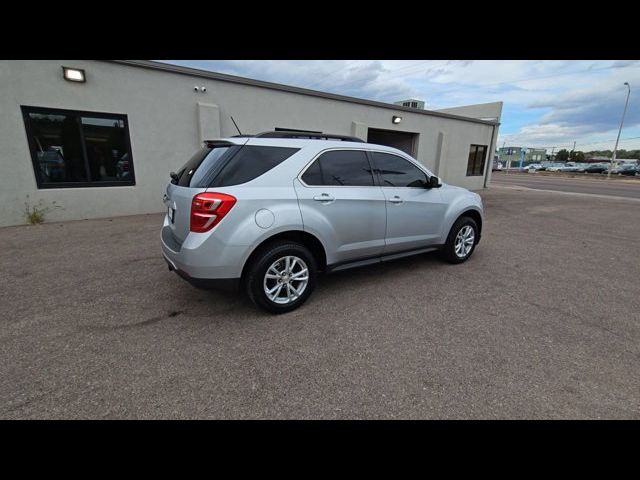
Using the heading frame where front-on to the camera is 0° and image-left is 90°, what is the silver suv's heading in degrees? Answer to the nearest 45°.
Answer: approximately 225°

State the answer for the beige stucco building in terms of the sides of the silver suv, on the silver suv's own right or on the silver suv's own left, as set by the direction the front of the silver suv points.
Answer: on the silver suv's own left

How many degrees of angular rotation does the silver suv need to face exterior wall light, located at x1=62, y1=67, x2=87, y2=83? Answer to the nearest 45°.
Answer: approximately 90° to its left

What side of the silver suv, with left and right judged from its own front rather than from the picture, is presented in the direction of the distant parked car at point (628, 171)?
front

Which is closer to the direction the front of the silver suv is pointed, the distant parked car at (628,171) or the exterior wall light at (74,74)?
the distant parked car

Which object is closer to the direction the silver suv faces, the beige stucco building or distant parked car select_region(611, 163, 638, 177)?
the distant parked car
